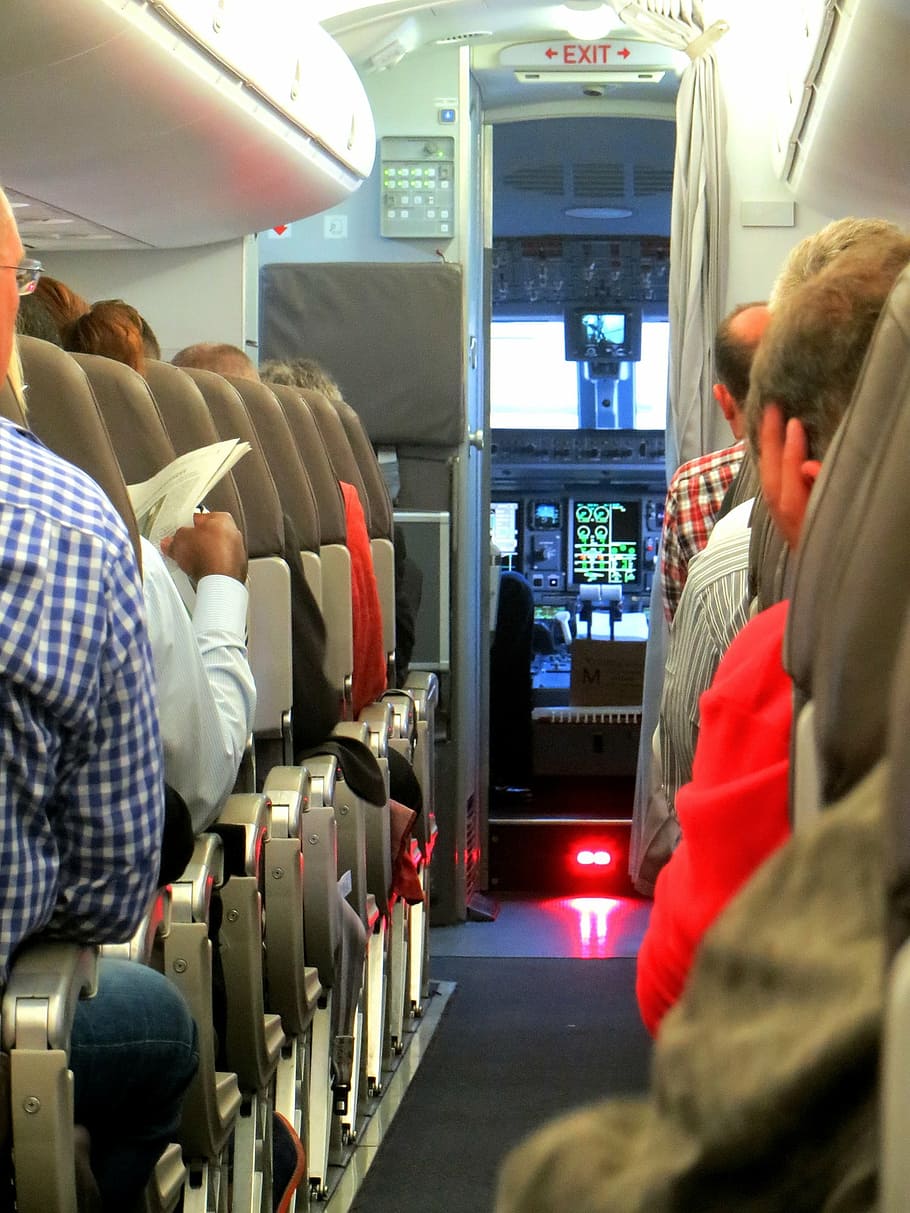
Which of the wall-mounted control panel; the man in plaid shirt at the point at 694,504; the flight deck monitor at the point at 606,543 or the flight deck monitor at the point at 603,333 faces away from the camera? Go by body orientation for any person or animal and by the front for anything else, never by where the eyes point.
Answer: the man in plaid shirt

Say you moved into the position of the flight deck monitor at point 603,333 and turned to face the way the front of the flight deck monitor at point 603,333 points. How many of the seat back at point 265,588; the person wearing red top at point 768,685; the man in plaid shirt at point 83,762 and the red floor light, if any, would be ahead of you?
4

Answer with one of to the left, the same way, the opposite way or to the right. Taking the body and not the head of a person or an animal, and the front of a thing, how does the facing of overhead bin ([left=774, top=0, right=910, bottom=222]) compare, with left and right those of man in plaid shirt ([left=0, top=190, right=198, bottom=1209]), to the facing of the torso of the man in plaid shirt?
to the left

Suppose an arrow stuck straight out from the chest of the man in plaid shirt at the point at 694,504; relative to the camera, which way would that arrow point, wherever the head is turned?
away from the camera

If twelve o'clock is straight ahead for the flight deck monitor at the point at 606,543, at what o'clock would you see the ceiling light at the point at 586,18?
The ceiling light is roughly at 12 o'clock from the flight deck monitor.

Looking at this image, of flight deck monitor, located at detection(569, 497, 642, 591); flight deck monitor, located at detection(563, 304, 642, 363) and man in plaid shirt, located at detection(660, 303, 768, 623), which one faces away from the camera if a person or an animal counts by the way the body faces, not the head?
the man in plaid shirt

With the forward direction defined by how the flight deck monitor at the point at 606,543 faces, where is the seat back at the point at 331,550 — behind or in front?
in front

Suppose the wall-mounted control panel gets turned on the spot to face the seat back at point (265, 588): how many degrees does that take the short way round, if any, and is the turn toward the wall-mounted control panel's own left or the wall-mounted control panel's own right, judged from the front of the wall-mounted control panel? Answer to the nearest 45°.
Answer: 0° — it already faces it

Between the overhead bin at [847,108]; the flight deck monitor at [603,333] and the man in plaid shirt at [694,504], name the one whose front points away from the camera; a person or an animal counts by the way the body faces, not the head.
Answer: the man in plaid shirt
